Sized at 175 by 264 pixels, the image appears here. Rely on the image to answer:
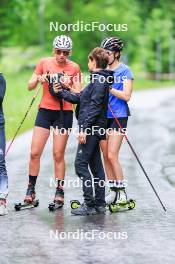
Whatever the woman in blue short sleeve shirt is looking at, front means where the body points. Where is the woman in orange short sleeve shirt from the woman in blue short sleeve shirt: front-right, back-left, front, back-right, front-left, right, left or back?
front-right

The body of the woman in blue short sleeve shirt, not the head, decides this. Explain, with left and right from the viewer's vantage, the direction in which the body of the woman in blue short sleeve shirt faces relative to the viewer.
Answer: facing the viewer and to the left of the viewer

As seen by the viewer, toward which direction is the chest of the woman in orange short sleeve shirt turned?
toward the camera

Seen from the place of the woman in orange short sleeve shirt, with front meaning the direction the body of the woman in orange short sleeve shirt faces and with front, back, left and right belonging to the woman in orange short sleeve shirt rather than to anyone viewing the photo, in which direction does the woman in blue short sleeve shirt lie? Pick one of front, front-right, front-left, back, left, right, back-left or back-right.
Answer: left

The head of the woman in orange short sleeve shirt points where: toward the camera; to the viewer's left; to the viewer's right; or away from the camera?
toward the camera

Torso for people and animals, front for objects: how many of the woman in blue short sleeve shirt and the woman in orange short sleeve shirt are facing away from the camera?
0
